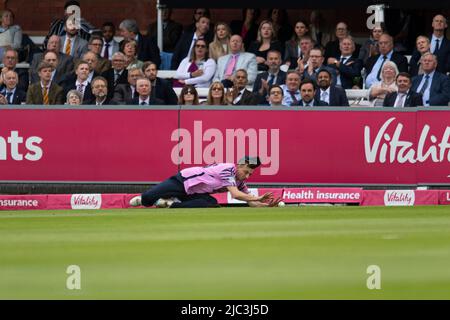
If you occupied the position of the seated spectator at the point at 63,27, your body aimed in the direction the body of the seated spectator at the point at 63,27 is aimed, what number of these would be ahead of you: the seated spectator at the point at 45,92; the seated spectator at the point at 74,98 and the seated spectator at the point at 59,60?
3

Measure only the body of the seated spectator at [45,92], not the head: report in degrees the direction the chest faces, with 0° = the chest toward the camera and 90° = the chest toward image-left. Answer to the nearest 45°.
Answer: approximately 0°
